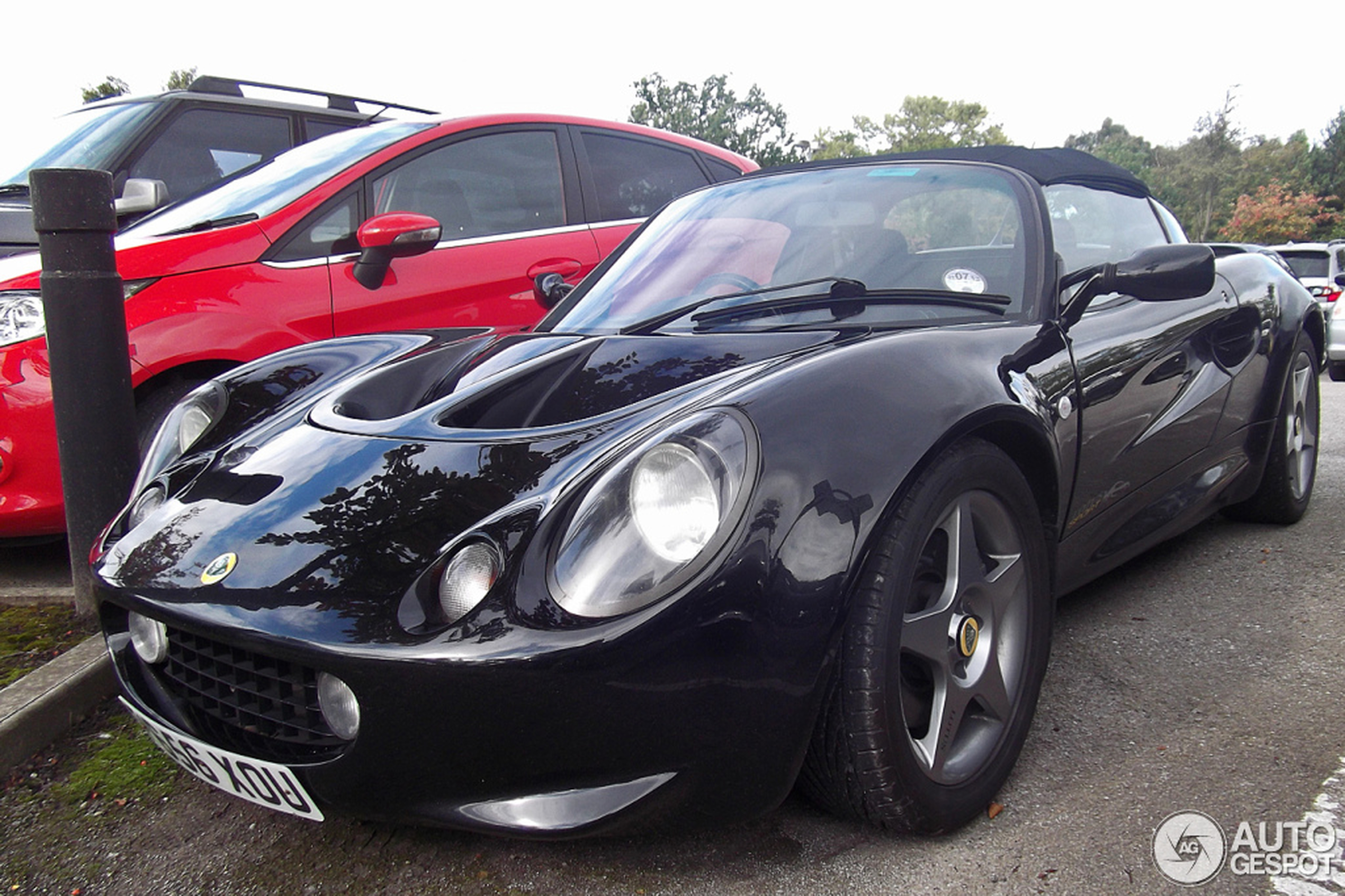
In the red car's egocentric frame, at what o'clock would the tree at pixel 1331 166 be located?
The tree is roughly at 6 o'clock from the red car.

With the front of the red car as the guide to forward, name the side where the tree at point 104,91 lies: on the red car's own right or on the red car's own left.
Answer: on the red car's own right

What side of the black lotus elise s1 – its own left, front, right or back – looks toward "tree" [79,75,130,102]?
right

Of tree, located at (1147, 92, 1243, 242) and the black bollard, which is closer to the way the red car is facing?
the black bollard

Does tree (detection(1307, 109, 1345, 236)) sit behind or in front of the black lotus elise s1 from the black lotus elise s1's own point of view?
behind

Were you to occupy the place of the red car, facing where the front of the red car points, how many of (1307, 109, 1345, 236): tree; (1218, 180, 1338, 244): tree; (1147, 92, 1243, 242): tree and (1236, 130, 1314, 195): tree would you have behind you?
4

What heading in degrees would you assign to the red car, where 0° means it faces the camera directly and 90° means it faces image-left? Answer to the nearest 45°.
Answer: approximately 45°

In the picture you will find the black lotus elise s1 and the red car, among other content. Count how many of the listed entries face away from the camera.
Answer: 0

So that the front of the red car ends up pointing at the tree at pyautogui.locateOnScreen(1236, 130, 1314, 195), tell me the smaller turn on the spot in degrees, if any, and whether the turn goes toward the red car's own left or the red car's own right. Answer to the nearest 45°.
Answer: approximately 180°

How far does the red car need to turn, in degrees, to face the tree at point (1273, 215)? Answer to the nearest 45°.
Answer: approximately 180°

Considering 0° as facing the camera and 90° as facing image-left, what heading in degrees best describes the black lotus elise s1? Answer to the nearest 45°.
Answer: approximately 45°

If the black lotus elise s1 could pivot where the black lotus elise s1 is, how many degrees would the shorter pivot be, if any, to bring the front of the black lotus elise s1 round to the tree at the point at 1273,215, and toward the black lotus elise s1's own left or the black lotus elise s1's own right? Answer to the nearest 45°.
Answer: approximately 180°
